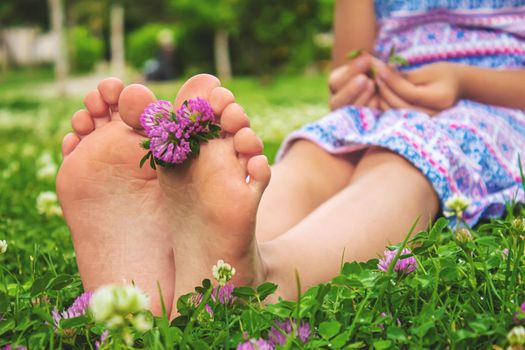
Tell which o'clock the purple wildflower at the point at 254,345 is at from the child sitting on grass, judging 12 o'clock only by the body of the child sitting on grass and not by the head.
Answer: The purple wildflower is roughly at 11 o'clock from the child sitting on grass.

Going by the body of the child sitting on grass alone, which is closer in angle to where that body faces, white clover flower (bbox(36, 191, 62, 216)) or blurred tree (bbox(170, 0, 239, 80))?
the white clover flower

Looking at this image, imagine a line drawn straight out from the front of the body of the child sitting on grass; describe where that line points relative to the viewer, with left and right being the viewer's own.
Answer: facing the viewer and to the left of the viewer

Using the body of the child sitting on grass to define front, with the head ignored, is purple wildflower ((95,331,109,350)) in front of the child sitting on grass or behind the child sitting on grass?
in front

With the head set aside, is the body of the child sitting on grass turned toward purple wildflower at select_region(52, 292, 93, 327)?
yes

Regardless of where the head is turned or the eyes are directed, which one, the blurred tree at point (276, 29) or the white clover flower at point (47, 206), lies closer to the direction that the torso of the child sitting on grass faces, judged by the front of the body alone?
the white clover flower

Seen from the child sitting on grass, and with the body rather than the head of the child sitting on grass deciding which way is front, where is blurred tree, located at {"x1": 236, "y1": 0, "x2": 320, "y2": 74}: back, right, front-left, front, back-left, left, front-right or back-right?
back-right

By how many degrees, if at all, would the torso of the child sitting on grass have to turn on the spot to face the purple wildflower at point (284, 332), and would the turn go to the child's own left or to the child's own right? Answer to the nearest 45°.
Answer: approximately 45° to the child's own left

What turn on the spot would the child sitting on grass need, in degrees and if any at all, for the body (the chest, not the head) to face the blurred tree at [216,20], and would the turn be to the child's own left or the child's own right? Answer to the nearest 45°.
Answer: approximately 135° to the child's own right

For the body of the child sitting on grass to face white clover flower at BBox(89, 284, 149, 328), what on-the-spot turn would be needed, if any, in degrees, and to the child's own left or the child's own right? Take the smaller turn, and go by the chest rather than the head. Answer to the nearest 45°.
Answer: approximately 45° to the child's own left
